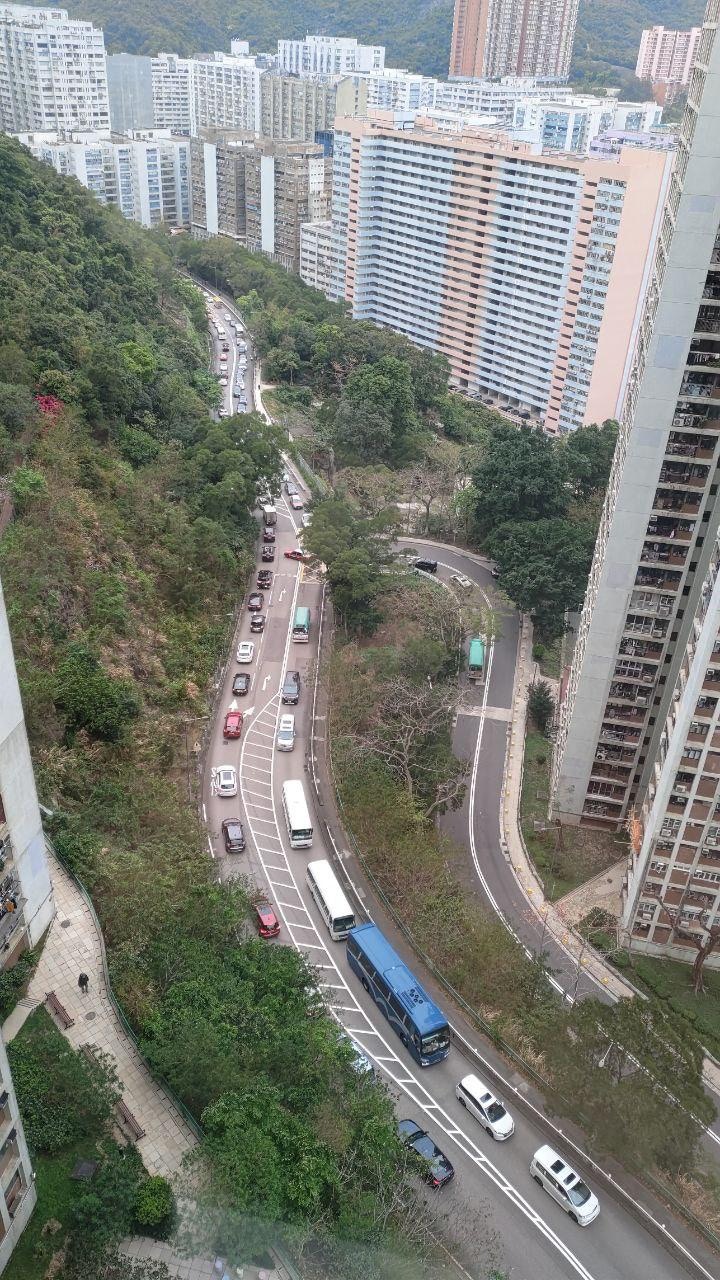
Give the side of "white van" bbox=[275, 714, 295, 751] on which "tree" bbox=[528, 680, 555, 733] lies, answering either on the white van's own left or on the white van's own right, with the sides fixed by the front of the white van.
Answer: on the white van's own left

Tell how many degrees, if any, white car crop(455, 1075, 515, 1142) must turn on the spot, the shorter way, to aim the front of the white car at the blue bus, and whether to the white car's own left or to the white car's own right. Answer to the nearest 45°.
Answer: approximately 180°

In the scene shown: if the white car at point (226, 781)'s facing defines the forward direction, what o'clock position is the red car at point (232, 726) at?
The red car is roughly at 12 o'clock from the white car.

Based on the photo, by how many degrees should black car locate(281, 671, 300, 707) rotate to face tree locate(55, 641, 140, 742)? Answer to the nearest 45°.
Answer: approximately 45° to its right

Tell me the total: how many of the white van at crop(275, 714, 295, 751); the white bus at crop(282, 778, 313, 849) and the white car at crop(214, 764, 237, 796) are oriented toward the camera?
2

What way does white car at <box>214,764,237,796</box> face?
away from the camera

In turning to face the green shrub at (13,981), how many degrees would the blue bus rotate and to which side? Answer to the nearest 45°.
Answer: approximately 135° to its right

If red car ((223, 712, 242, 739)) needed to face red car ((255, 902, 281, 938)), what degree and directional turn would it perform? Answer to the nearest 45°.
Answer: approximately 180°

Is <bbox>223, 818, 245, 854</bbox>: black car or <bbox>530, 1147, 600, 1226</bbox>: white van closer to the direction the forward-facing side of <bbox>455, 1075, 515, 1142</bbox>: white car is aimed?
the white van

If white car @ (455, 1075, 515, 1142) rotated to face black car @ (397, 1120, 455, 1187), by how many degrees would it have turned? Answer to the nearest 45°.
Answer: approximately 90° to its right
